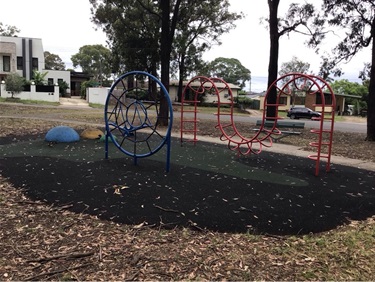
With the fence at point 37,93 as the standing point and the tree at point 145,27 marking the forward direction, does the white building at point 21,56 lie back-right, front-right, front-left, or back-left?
back-left

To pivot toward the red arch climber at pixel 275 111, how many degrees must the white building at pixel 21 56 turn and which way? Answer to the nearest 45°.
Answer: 0° — it already faces it

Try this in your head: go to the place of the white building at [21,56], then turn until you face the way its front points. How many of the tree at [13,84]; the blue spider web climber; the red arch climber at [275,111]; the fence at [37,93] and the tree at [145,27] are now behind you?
0

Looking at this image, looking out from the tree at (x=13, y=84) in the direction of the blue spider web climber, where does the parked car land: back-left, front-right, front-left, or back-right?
front-left

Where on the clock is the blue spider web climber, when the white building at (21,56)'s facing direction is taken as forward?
The blue spider web climber is roughly at 12 o'clock from the white building.

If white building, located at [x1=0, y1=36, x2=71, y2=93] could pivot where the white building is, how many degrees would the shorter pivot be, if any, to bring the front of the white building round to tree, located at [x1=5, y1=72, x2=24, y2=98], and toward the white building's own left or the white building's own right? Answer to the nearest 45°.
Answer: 0° — it already faces it

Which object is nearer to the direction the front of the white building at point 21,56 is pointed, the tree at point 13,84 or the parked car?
the tree

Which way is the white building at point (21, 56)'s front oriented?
toward the camera

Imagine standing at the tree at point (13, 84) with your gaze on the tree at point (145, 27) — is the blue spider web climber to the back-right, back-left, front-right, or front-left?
front-right

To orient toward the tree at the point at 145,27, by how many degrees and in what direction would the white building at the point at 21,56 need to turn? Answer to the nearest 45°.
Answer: approximately 45° to its left

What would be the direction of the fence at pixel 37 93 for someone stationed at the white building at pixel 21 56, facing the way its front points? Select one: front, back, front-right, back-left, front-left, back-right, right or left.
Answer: front

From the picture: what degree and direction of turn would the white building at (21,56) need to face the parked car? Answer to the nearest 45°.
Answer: approximately 45° to its left
